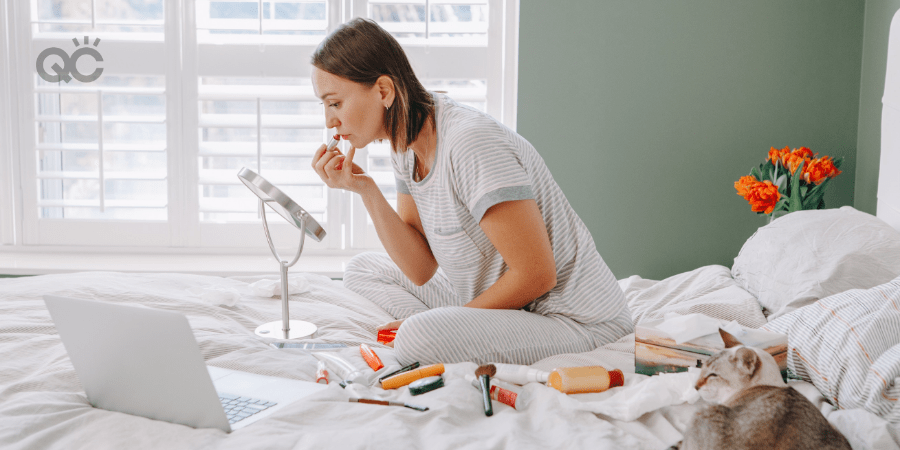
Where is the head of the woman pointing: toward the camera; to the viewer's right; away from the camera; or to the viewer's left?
to the viewer's left

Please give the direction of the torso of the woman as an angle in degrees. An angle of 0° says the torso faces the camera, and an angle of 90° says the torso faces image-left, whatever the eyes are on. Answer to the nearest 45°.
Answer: approximately 90°

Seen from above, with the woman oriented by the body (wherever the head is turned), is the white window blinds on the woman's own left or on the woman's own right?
on the woman's own right

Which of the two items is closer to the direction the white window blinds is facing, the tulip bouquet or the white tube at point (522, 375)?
the white tube

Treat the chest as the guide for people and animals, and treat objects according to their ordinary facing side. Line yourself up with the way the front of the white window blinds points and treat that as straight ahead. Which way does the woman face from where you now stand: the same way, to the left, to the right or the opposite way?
to the right

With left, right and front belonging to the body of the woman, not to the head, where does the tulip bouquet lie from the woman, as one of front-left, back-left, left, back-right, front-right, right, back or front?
back-right
